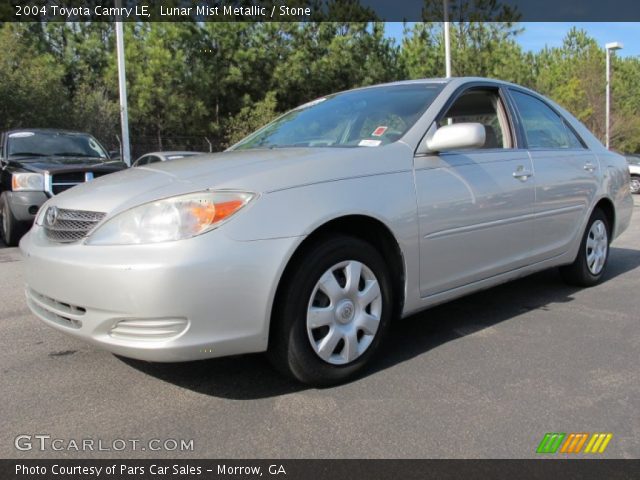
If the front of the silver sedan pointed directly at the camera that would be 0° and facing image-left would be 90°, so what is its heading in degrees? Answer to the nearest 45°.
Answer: approximately 45°

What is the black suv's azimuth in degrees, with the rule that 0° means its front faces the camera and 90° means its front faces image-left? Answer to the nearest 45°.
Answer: approximately 315°

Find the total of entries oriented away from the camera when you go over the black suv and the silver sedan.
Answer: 0

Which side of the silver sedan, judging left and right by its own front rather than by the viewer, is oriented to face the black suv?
right

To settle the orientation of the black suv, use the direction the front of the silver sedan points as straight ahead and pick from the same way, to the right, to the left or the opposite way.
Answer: to the left

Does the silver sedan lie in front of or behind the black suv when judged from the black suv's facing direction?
in front

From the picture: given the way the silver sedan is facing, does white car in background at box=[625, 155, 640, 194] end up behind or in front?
behind

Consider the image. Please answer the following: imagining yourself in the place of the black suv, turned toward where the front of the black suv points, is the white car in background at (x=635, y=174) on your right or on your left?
on your left
